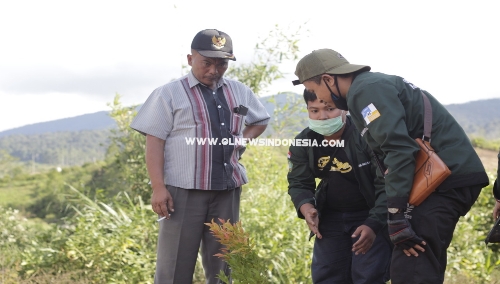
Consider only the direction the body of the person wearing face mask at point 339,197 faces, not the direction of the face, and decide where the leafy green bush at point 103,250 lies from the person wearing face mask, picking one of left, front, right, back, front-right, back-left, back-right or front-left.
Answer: back-right

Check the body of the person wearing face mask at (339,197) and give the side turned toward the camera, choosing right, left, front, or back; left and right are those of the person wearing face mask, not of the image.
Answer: front

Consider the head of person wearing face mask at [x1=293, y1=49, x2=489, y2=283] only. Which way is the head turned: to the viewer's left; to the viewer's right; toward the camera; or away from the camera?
to the viewer's left

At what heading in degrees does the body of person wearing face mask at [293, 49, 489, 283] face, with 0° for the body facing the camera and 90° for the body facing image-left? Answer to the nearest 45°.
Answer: approximately 90°
